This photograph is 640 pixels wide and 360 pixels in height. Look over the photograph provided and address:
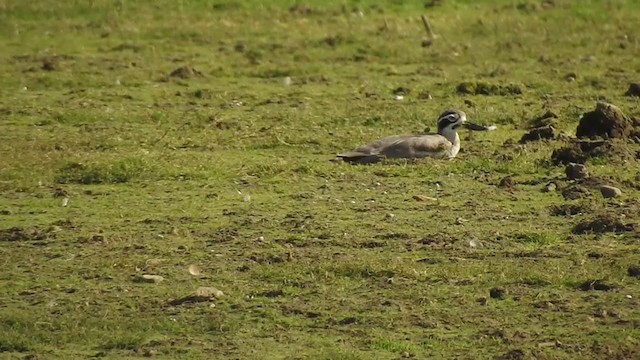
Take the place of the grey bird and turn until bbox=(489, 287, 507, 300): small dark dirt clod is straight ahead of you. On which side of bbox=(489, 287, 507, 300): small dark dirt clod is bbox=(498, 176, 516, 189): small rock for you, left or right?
left

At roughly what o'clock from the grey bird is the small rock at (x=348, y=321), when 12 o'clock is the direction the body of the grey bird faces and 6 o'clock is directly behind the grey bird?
The small rock is roughly at 3 o'clock from the grey bird.

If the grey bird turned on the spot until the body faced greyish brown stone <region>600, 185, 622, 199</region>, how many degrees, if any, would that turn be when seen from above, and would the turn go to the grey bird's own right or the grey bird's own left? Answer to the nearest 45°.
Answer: approximately 45° to the grey bird's own right

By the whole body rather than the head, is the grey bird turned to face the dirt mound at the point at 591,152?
yes

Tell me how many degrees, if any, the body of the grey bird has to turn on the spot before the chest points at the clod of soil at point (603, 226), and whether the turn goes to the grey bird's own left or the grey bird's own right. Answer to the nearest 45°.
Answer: approximately 45° to the grey bird's own right

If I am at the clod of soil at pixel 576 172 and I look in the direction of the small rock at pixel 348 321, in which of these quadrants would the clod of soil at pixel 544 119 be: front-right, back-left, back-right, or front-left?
back-right

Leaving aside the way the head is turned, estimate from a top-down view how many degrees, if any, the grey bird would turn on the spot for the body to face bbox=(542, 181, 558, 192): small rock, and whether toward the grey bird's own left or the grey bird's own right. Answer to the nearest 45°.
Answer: approximately 45° to the grey bird's own right

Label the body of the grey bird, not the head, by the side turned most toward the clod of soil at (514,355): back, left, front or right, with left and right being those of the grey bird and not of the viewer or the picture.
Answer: right

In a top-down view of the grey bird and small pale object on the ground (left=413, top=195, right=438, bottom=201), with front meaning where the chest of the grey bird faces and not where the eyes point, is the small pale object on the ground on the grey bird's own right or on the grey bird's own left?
on the grey bird's own right

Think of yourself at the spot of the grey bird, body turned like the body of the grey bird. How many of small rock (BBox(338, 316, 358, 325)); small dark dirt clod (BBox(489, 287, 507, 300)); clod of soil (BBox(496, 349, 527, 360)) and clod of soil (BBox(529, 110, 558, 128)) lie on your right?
3

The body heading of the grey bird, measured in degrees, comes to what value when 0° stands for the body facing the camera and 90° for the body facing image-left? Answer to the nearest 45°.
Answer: approximately 270°

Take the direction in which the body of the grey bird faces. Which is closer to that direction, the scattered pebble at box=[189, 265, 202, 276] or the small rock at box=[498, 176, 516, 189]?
the small rock

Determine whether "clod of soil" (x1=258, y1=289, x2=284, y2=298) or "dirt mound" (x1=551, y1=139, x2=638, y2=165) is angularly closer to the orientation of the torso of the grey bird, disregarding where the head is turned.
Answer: the dirt mound

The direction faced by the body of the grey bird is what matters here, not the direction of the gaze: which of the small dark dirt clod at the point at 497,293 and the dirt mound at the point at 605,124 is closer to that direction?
the dirt mound

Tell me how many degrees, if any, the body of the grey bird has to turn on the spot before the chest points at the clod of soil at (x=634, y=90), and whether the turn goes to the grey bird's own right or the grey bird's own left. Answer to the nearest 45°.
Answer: approximately 45° to the grey bird's own left
